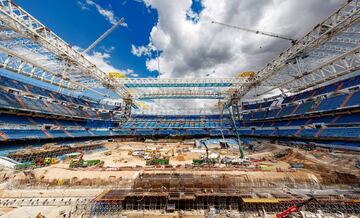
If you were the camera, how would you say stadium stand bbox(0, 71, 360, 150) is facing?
facing the viewer
